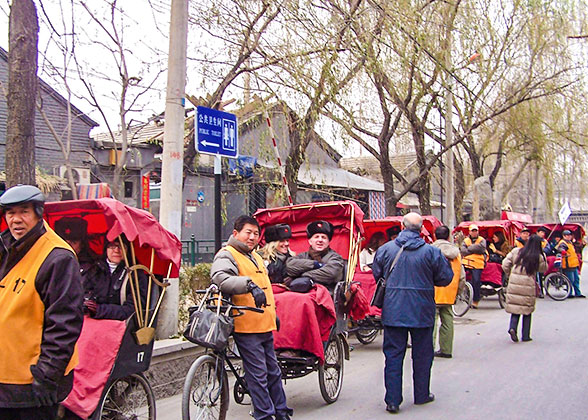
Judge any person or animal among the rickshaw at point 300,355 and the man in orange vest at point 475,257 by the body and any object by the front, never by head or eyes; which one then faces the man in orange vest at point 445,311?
the man in orange vest at point 475,257

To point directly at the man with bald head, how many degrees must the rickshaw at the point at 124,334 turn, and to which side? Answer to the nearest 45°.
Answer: approximately 135° to its left

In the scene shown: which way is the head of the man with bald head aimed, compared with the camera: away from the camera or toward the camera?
away from the camera

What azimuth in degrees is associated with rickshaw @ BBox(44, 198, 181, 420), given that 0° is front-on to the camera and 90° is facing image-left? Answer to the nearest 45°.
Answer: approximately 45°

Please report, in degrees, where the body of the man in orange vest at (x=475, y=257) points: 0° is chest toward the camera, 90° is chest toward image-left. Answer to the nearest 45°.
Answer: approximately 0°

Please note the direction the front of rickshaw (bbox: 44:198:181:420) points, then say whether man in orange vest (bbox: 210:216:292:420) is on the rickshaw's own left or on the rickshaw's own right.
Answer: on the rickshaw's own left

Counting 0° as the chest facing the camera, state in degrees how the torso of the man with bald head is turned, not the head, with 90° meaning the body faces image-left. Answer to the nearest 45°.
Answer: approximately 180°

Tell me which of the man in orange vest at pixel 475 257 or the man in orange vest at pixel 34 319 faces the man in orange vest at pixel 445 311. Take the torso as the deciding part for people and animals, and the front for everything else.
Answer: the man in orange vest at pixel 475 257

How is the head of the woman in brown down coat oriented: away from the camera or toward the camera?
away from the camera
